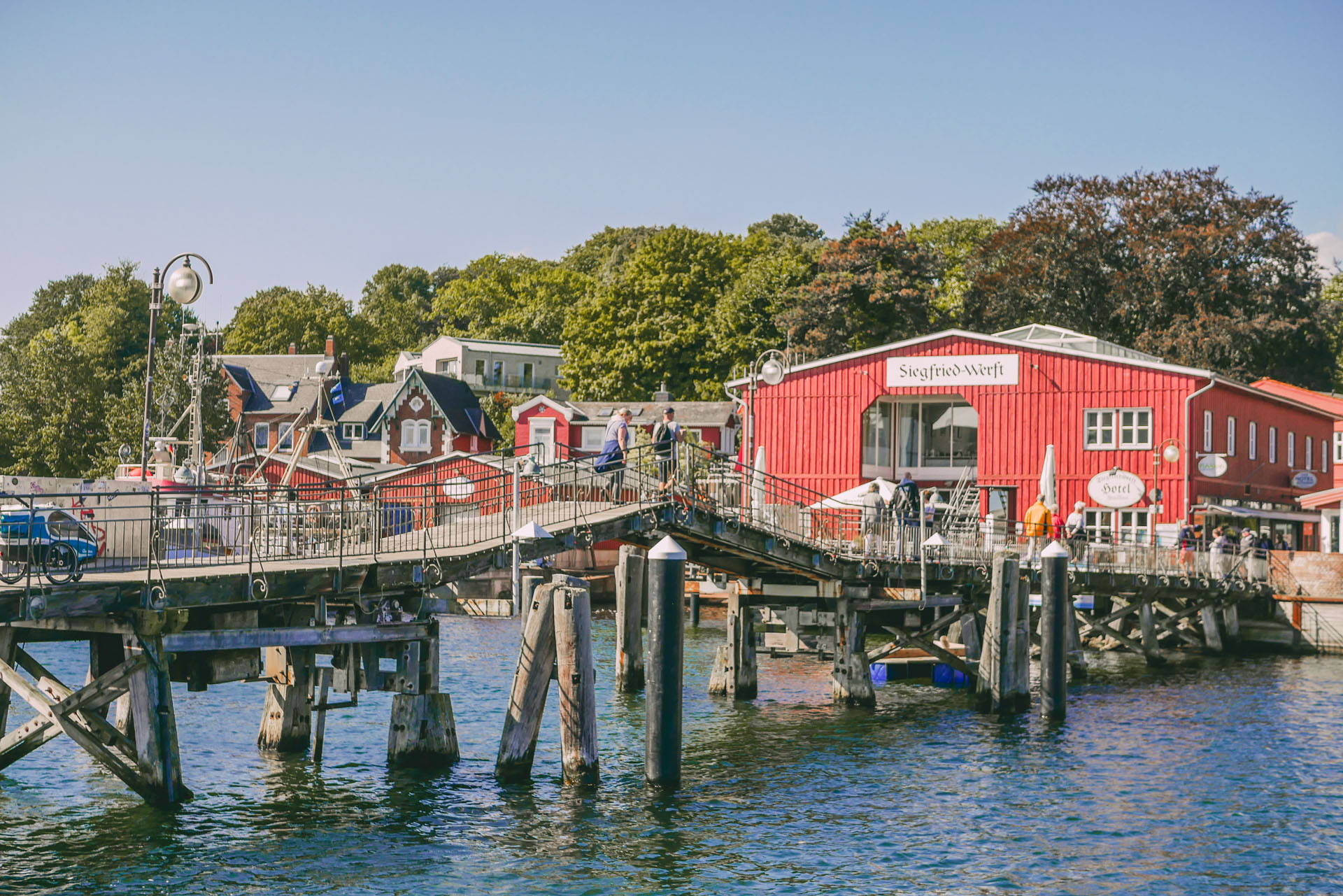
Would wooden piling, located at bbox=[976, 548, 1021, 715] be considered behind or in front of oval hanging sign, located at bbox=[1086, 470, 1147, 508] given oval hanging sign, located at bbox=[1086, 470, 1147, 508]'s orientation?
in front

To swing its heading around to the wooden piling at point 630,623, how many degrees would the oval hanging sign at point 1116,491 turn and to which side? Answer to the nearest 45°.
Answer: approximately 45° to its right

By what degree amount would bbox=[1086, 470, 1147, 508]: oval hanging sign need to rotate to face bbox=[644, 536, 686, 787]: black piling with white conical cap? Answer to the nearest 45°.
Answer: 0° — it already faces it

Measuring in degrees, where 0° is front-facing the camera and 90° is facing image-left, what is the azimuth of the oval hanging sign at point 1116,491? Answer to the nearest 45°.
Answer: approximately 0°

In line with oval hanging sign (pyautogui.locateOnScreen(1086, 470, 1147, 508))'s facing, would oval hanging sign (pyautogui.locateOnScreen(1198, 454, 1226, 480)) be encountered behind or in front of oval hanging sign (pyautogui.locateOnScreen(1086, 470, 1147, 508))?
behind

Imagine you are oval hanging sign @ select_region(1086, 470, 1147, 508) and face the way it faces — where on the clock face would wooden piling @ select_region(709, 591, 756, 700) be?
The wooden piling is roughly at 1 o'clock from the oval hanging sign.

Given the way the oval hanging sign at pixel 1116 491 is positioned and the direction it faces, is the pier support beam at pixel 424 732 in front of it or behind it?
in front
